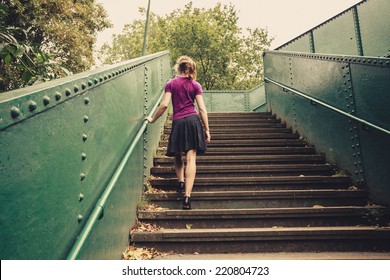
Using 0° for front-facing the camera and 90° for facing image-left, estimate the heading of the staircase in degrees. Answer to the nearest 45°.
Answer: approximately 0°

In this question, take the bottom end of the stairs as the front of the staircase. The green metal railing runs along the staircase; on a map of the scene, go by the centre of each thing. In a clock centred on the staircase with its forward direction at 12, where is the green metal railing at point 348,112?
The green metal railing is roughly at 8 o'clock from the staircase.

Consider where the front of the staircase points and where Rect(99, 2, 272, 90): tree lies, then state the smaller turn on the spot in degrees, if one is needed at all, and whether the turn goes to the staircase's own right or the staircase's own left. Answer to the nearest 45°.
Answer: approximately 180°
